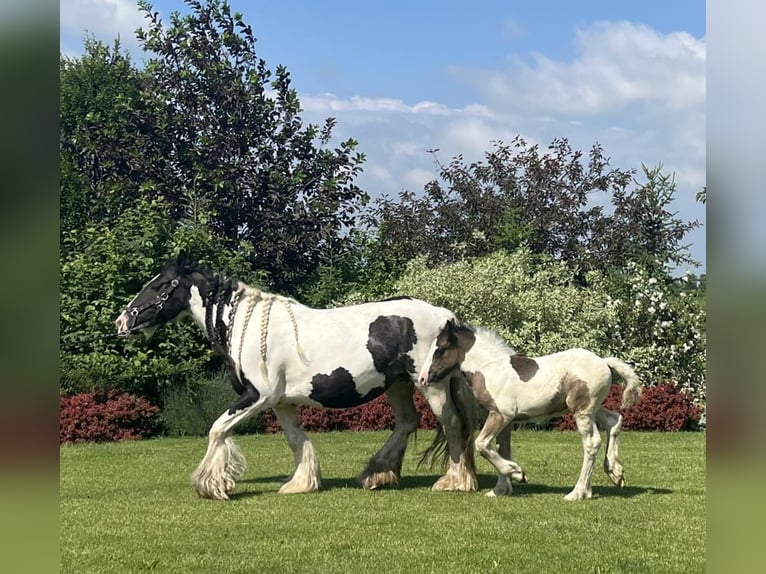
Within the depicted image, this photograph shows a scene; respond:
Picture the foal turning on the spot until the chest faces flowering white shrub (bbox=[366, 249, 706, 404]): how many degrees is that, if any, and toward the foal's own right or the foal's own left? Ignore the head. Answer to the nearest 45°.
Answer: approximately 90° to the foal's own right

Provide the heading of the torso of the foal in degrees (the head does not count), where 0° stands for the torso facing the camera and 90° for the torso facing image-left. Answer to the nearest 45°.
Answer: approximately 90°

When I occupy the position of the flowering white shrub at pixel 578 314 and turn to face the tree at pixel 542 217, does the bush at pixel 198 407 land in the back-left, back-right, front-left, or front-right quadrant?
back-left

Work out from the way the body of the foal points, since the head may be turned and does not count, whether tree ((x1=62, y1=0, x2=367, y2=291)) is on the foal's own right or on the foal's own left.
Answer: on the foal's own right

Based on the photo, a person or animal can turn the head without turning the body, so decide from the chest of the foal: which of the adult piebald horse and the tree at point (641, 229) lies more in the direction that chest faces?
the adult piebald horse

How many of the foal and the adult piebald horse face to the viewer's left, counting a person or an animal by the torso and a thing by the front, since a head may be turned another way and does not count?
2

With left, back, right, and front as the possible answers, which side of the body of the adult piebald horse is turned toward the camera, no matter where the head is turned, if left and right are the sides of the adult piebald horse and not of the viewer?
left

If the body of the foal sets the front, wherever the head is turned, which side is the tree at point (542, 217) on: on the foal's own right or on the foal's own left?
on the foal's own right
